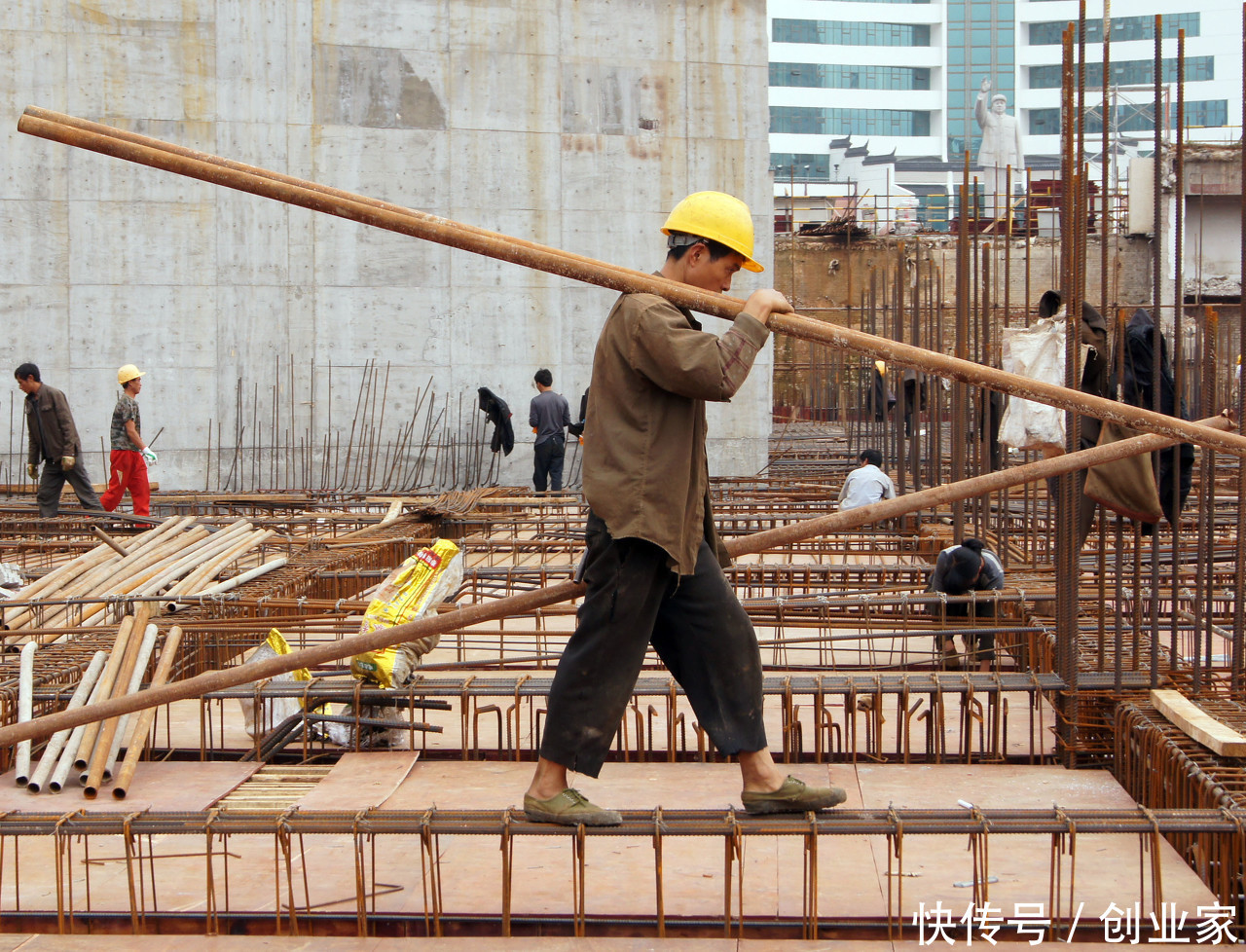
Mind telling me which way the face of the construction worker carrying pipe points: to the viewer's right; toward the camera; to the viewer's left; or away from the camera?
to the viewer's right

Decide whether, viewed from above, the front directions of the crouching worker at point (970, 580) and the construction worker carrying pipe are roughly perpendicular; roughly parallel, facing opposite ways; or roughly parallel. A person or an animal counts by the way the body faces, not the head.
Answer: roughly perpendicular

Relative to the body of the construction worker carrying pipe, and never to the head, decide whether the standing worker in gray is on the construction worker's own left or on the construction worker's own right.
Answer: on the construction worker's own left

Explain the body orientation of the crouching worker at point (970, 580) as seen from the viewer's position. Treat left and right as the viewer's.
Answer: facing the viewer

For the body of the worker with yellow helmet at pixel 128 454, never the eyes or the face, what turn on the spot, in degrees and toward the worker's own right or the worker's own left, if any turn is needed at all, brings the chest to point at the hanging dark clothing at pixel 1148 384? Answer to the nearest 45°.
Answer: approximately 45° to the worker's own right

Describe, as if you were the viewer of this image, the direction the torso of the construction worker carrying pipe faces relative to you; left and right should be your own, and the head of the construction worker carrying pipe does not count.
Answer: facing to the right of the viewer

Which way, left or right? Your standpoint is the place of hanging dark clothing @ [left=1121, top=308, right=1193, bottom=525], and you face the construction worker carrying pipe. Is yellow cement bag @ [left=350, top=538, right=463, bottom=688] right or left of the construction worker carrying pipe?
right

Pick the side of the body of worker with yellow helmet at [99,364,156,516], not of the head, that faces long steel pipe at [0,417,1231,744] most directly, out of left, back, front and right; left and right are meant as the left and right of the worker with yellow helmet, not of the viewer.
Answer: right

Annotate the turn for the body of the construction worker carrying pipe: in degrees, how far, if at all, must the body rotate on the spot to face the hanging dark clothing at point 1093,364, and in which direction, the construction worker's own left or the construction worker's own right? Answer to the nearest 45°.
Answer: approximately 45° to the construction worker's own left

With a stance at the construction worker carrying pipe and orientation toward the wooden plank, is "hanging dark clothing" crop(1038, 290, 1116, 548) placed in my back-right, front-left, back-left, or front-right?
front-left
